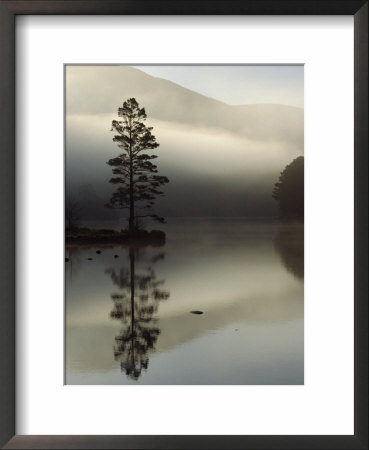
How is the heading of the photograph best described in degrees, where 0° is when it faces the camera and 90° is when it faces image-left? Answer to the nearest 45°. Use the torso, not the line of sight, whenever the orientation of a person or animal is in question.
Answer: approximately 0°
